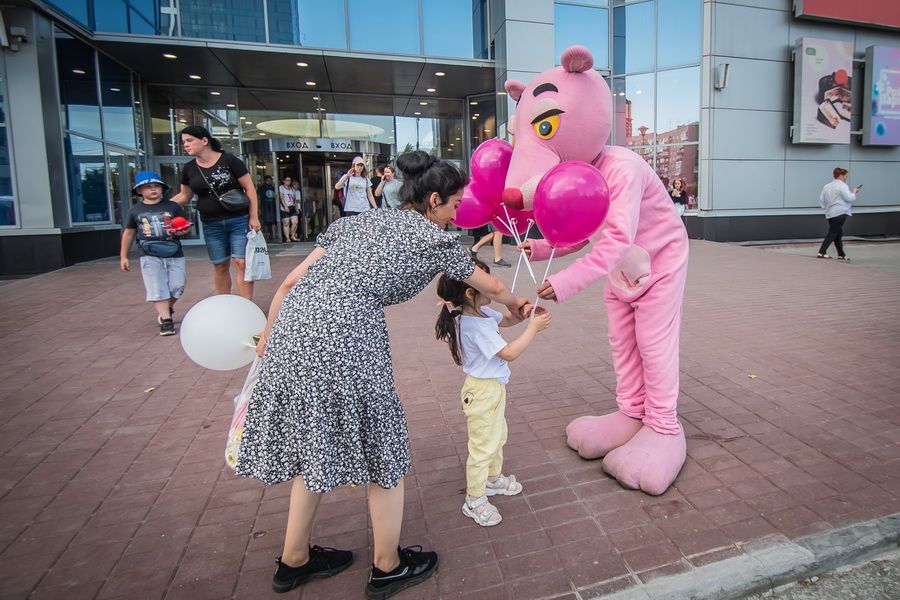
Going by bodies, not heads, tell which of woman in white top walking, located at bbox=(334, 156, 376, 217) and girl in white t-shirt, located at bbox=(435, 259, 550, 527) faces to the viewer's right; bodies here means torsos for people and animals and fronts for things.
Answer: the girl in white t-shirt

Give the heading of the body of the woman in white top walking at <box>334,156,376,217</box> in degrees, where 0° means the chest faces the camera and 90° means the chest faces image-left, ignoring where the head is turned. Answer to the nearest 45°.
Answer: approximately 0°

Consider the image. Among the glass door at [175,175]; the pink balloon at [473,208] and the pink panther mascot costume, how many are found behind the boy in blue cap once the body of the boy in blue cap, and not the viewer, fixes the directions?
1

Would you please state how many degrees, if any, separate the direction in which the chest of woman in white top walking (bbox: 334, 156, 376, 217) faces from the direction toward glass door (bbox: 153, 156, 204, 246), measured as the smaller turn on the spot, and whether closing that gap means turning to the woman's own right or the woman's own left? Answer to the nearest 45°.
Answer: approximately 135° to the woman's own right

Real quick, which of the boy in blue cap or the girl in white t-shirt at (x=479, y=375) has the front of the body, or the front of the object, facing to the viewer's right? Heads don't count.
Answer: the girl in white t-shirt

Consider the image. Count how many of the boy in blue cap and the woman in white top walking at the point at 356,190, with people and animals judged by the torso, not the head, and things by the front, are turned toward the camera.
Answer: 2

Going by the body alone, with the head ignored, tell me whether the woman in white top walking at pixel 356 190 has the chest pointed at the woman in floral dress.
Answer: yes

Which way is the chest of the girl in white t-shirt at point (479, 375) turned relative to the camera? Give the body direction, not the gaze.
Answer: to the viewer's right

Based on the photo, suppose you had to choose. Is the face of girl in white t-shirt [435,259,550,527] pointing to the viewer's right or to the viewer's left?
to the viewer's right

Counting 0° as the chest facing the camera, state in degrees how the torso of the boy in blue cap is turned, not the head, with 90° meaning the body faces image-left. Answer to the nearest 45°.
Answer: approximately 0°

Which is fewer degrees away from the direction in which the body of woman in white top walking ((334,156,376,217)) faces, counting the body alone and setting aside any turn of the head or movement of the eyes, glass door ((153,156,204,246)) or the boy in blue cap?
the boy in blue cap
